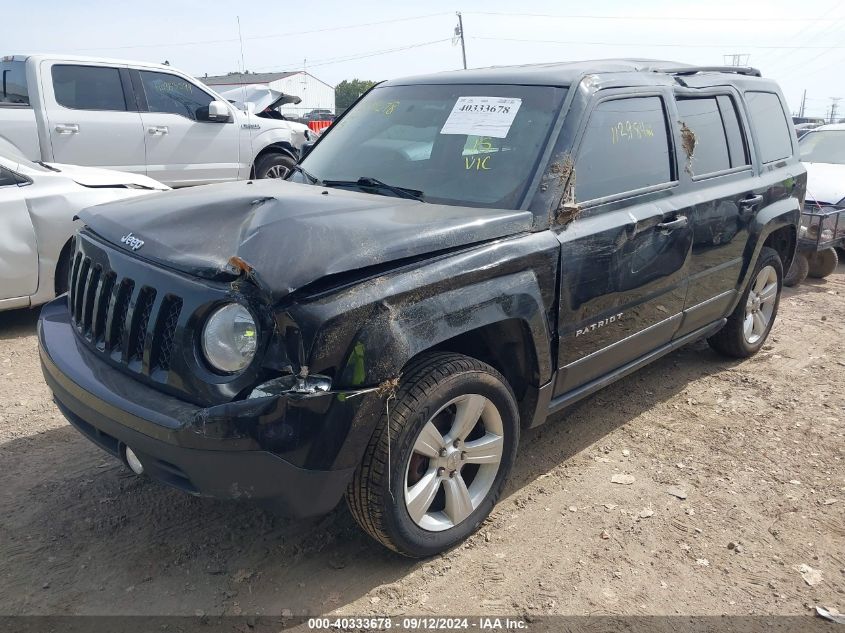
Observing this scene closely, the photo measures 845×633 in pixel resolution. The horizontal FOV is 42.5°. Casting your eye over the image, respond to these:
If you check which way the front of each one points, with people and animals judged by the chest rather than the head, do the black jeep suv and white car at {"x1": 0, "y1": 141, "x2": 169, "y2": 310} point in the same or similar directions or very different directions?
very different directions

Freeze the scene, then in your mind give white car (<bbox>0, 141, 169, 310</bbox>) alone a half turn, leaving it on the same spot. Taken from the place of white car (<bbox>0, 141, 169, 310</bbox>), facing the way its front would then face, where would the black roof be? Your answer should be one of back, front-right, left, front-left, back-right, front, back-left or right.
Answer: back-left

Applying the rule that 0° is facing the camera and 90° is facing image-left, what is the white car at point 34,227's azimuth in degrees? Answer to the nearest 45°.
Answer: approximately 270°

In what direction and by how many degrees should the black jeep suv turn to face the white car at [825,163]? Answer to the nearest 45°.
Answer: approximately 180°

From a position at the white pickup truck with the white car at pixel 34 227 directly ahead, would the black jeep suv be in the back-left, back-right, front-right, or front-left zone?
front-left

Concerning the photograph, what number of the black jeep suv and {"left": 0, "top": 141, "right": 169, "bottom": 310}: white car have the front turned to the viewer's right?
1

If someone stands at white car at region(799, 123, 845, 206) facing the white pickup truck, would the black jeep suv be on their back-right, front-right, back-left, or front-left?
front-left

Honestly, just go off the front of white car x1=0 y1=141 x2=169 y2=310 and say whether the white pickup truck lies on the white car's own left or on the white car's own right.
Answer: on the white car's own left
